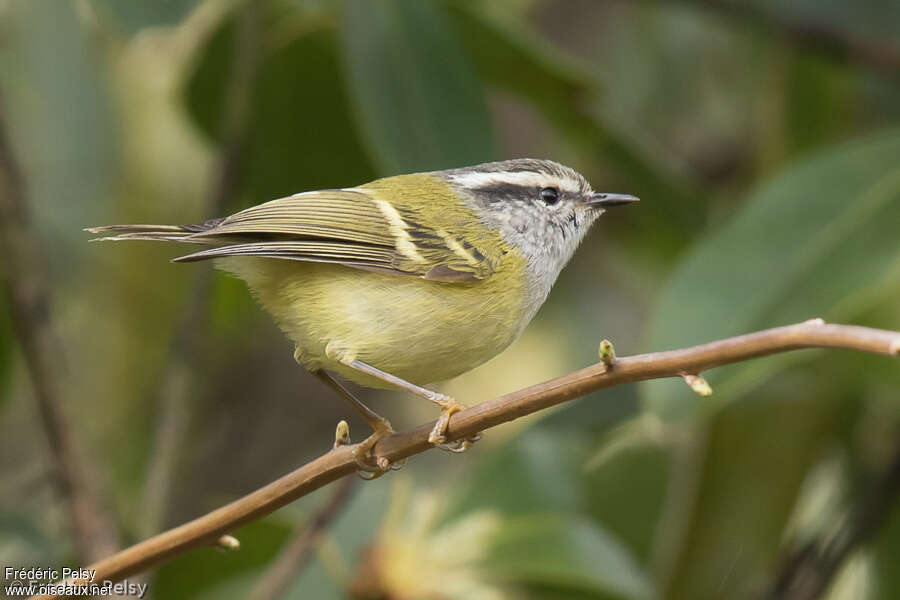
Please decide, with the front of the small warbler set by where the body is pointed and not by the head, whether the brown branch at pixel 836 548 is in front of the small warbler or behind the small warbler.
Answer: in front

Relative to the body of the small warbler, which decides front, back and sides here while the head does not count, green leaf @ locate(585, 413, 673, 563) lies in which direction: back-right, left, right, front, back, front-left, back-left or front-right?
front-left

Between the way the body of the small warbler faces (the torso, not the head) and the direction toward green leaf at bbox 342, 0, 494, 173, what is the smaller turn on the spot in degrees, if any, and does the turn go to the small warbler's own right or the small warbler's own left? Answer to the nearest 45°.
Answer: approximately 90° to the small warbler's own left

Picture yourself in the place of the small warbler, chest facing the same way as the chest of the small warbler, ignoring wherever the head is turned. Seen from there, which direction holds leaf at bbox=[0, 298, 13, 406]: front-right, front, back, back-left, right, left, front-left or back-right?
back-left

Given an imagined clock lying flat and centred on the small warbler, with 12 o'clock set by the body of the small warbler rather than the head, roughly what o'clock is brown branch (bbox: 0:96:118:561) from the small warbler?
The brown branch is roughly at 7 o'clock from the small warbler.

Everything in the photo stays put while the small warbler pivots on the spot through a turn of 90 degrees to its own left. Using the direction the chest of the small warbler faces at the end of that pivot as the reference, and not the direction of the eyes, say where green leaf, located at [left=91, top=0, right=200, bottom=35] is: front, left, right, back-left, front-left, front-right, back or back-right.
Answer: front-left

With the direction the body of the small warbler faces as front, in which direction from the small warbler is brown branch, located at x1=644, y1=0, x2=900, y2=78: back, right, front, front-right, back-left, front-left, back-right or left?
front-left

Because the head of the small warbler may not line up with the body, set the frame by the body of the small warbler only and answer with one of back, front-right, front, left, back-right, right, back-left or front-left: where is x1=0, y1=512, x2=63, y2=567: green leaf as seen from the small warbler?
back-left

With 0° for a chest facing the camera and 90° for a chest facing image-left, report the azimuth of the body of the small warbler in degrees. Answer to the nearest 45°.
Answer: approximately 270°

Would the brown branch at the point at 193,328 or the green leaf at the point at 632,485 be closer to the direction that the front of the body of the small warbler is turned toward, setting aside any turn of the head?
the green leaf
